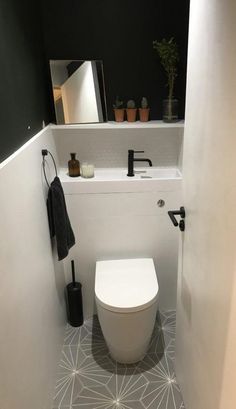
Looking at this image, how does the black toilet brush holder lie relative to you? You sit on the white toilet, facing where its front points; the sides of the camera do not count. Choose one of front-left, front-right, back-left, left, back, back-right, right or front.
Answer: back-right

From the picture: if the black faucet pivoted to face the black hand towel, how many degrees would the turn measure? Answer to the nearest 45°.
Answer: approximately 135° to its right

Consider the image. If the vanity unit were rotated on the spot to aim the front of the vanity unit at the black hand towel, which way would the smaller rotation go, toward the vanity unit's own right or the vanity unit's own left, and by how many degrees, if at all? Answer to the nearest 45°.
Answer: approximately 45° to the vanity unit's own right

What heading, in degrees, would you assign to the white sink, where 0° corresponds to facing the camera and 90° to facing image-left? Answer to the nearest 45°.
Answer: approximately 0°
